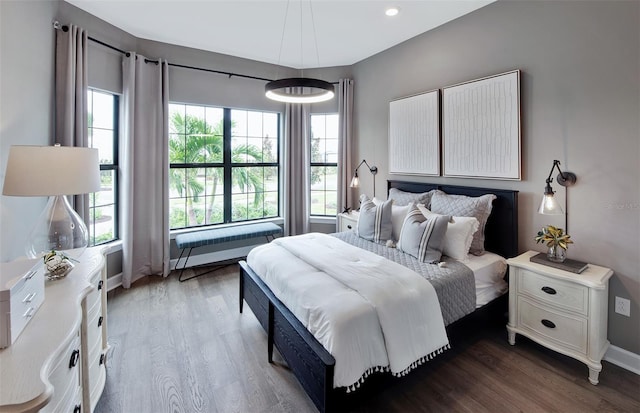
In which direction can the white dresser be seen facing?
to the viewer's right

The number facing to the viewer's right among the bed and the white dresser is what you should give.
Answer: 1

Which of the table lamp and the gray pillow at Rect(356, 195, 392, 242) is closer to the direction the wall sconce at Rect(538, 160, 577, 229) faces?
the table lamp

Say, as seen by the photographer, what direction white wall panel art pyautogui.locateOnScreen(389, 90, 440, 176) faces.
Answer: facing the viewer and to the left of the viewer

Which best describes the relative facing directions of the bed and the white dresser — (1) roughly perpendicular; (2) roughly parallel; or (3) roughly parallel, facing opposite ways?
roughly parallel, facing opposite ways

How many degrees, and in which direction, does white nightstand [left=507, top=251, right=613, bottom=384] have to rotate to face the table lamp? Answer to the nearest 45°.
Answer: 0° — it already faces it

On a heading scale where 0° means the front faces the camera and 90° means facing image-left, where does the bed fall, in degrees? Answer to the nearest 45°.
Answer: approximately 45°

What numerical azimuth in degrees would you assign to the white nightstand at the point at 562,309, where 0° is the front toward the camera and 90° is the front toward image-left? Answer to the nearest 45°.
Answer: approximately 45°

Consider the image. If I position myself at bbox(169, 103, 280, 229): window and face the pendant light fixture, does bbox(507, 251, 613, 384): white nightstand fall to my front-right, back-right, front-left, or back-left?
front-left

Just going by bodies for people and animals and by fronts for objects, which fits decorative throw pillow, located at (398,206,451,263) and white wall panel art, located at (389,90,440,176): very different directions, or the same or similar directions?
same or similar directions

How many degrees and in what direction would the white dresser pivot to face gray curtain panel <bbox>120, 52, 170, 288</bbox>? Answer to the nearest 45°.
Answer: approximately 90° to its left

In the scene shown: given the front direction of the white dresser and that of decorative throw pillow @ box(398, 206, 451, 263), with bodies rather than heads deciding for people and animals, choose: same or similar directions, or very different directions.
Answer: very different directions

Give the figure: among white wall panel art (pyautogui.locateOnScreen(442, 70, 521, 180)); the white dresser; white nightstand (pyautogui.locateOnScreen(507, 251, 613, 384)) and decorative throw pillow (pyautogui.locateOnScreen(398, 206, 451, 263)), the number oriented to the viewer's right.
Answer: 1

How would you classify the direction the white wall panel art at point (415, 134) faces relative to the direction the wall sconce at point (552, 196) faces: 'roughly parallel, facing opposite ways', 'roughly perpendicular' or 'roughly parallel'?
roughly parallel
